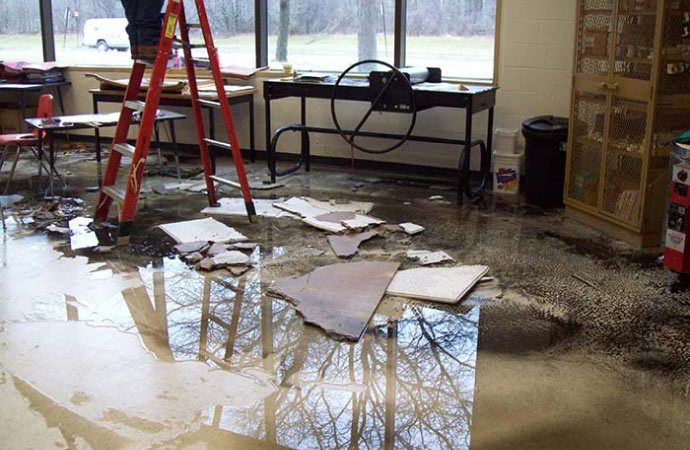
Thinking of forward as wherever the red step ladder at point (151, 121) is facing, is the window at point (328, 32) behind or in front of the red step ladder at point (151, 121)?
behind

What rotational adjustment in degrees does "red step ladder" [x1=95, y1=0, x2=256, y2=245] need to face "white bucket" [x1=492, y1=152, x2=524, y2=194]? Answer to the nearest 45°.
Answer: approximately 135° to its left

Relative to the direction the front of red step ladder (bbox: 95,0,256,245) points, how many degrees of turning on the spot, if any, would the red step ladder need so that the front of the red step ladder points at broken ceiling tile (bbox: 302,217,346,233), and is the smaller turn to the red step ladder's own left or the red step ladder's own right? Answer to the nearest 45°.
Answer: approximately 135° to the red step ladder's own left

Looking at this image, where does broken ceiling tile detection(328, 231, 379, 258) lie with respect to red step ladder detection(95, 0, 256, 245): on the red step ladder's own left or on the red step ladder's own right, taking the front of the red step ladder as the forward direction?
on the red step ladder's own left

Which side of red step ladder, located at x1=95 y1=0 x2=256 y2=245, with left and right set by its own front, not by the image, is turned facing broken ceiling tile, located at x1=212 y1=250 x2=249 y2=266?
left

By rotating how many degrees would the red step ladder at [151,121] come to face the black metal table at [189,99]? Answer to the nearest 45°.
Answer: approximately 135° to its right

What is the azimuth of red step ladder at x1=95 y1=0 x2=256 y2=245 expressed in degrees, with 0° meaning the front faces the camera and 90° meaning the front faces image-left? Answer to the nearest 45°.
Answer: approximately 45°

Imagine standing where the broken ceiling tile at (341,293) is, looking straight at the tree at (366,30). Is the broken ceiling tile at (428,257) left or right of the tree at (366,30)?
right

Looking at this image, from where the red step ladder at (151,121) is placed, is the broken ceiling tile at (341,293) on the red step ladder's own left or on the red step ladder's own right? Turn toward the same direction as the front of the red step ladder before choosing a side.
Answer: on the red step ladder's own left
